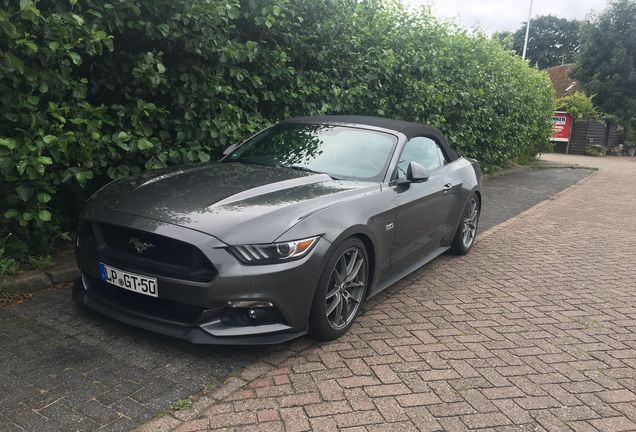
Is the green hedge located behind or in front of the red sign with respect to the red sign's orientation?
in front

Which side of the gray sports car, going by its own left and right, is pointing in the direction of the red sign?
back

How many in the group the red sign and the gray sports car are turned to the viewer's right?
0

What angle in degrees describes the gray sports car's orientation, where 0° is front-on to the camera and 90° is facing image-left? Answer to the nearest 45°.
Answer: approximately 45°

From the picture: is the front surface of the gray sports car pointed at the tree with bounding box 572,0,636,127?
no

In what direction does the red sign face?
toward the camera

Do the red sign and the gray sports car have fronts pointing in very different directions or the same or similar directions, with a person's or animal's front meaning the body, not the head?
same or similar directions

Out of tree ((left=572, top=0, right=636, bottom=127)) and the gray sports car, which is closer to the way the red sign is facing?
the gray sports car

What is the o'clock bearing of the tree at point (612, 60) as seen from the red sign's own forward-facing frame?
The tree is roughly at 7 o'clock from the red sign.

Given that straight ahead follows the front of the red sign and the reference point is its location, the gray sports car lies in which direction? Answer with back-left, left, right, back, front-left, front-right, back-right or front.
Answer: front

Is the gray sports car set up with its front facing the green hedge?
no
